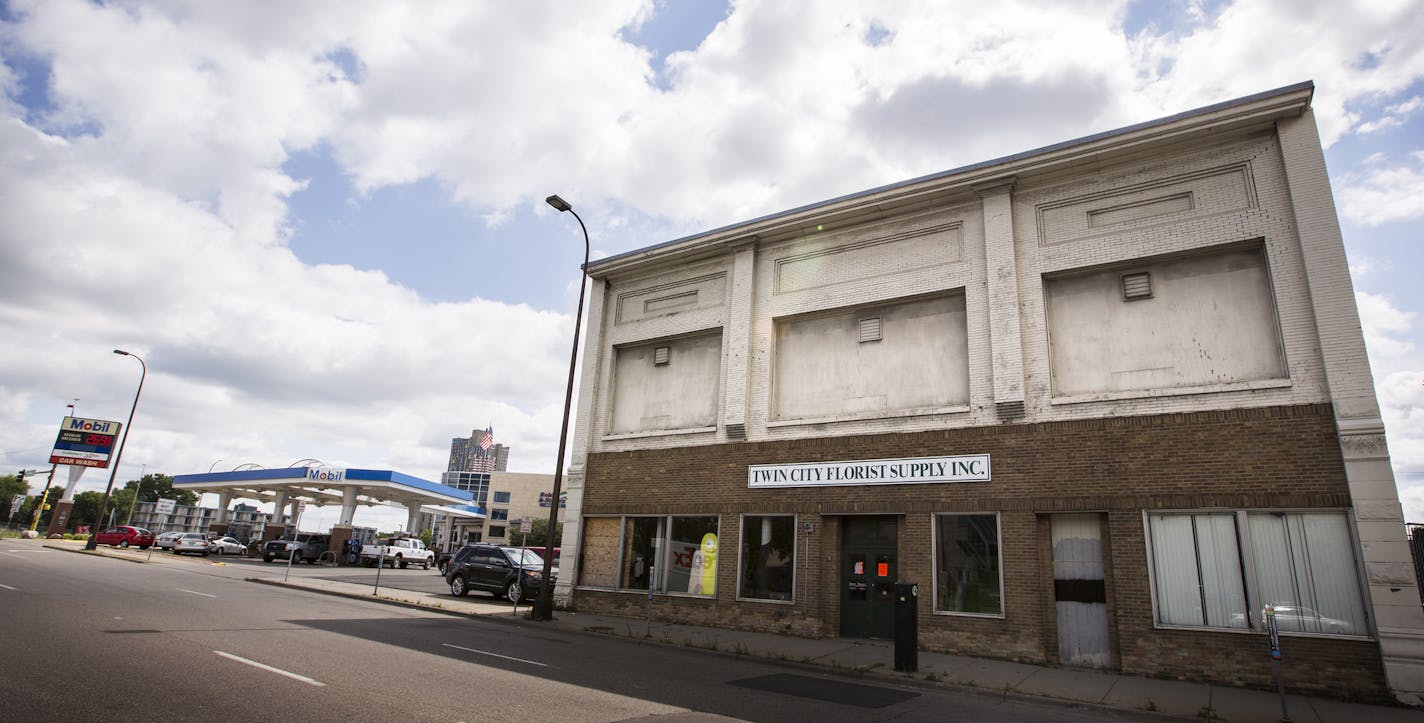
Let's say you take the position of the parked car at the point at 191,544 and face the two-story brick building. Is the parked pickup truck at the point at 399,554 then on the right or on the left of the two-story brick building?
left

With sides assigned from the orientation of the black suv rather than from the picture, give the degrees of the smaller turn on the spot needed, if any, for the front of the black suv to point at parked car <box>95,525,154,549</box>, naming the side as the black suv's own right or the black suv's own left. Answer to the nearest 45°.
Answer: approximately 180°

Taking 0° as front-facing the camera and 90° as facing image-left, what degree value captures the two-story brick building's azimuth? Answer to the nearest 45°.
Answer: approximately 45°

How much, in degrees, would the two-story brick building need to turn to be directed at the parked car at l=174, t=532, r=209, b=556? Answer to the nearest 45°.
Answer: approximately 45° to its right

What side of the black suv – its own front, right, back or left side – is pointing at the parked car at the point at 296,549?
back

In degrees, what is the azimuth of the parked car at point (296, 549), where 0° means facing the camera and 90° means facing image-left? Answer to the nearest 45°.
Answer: approximately 45°

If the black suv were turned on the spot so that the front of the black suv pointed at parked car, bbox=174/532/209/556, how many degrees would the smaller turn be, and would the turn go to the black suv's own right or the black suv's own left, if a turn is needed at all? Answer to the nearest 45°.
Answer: approximately 180°

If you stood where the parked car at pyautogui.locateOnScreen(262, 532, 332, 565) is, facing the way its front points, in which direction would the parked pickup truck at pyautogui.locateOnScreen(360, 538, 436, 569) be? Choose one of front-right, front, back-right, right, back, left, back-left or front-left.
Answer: back-left

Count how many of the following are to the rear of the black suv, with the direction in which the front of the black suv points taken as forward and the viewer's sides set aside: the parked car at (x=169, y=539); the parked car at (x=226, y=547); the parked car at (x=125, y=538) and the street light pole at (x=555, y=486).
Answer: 3
